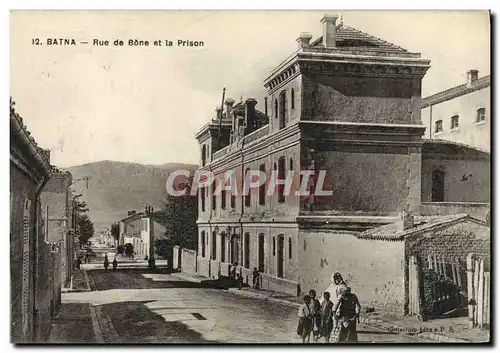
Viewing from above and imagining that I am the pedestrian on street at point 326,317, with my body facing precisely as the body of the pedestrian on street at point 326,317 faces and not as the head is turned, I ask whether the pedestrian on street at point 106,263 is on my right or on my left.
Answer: on my right

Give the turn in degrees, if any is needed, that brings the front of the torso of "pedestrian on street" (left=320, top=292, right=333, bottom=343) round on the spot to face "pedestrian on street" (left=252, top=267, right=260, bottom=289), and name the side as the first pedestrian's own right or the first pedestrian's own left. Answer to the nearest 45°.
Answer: approximately 135° to the first pedestrian's own right

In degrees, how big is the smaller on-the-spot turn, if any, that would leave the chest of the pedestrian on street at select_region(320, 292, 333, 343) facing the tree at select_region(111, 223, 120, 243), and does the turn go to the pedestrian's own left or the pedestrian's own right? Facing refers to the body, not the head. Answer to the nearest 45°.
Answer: approximately 90° to the pedestrian's own right

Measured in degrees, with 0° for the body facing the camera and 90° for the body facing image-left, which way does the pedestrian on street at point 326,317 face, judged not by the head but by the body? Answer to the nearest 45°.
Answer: approximately 0°

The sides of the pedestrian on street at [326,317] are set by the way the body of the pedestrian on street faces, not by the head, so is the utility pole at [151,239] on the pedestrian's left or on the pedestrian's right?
on the pedestrian's right
